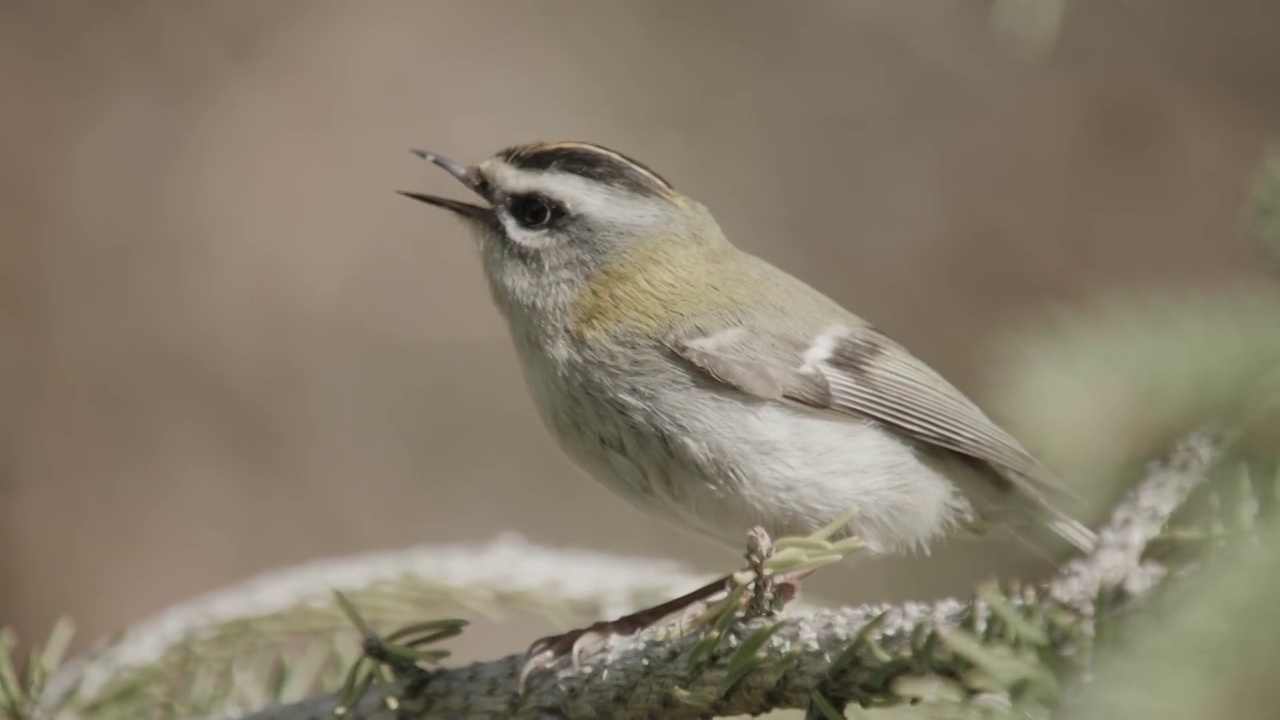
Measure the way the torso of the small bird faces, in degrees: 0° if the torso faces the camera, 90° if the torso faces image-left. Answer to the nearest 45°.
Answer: approximately 90°
